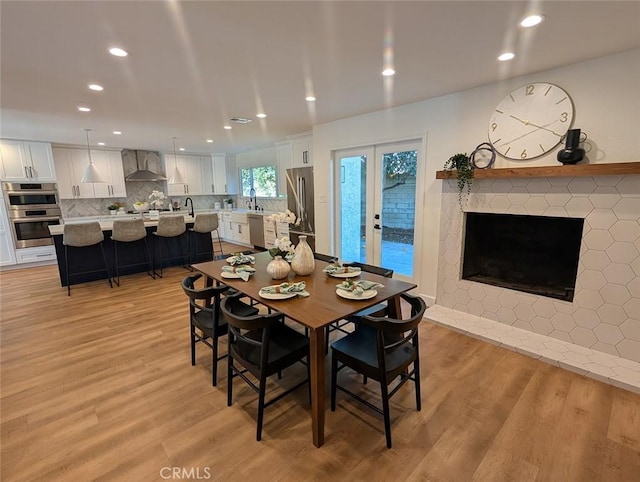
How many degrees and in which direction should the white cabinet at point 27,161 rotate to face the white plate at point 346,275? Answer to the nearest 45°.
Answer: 0° — it already faces it

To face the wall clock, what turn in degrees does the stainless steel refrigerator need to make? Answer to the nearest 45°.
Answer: approximately 90° to its left

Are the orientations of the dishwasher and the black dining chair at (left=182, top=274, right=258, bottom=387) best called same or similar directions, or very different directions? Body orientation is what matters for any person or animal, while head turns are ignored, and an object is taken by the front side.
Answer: very different directions

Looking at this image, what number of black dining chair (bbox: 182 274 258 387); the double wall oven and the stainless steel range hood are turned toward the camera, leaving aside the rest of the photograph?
2

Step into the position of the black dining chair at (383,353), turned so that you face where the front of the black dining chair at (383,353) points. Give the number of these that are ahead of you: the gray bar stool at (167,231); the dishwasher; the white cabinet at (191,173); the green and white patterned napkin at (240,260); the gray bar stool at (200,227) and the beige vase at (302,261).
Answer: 6

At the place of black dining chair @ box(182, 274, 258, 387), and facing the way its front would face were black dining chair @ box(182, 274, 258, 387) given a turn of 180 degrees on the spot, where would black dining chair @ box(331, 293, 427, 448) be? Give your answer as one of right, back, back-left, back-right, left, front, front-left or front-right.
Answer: left

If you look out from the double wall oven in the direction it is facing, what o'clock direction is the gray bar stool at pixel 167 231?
The gray bar stool is roughly at 11 o'clock from the double wall oven.

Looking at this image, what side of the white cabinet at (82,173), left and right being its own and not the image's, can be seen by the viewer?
front

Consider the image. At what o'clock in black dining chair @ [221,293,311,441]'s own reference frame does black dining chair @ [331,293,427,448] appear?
black dining chair @ [331,293,427,448] is roughly at 2 o'clock from black dining chair @ [221,293,311,441].

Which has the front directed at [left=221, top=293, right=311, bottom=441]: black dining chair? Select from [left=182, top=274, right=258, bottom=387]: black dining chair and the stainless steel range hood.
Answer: the stainless steel range hood

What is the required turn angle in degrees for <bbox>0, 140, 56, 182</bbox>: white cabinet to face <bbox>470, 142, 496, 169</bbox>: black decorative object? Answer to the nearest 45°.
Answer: approximately 45° to its left

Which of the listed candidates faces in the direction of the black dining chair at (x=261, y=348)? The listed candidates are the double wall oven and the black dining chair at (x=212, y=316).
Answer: the double wall oven

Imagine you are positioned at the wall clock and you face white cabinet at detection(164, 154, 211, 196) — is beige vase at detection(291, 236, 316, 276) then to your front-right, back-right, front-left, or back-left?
front-left

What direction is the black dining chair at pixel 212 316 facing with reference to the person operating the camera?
facing away from the viewer and to the right of the viewer

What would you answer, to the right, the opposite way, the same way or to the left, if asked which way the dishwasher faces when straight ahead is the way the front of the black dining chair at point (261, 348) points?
the opposite way

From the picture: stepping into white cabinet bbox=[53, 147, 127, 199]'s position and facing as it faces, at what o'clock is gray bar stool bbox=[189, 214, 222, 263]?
The gray bar stool is roughly at 11 o'clock from the white cabinet.

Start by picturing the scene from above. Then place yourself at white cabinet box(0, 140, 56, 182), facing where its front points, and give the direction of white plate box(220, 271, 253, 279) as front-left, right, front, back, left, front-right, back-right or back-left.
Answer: front

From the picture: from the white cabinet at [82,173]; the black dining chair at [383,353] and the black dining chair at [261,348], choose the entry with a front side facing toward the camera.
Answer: the white cabinet

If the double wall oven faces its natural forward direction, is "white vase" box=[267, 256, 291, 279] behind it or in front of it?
in front

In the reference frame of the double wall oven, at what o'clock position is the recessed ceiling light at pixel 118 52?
The recessed ceiling light is roughly at 12 o'clock from the double wall oven.

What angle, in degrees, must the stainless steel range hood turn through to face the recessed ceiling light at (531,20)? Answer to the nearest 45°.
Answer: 0° — it already faces it

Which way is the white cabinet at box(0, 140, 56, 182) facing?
toward the camera

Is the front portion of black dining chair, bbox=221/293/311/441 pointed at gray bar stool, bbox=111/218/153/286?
no

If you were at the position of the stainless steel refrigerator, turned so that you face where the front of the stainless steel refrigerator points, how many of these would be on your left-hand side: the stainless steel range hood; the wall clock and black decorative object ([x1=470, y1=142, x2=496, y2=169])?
2
